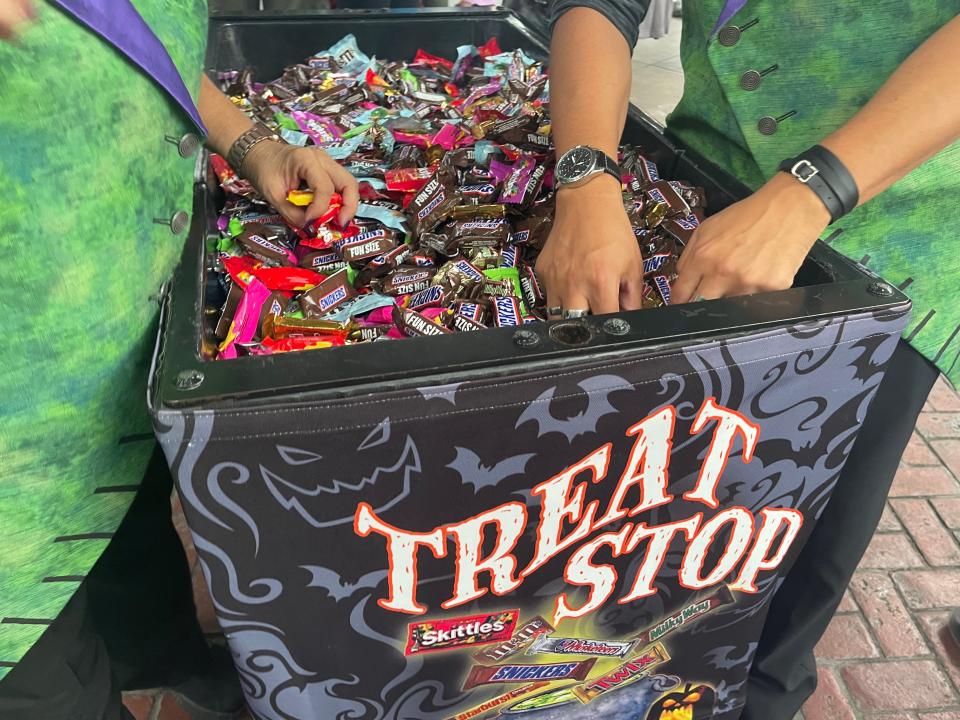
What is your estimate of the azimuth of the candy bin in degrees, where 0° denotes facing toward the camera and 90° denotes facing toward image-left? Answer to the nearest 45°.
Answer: approximately 0°
